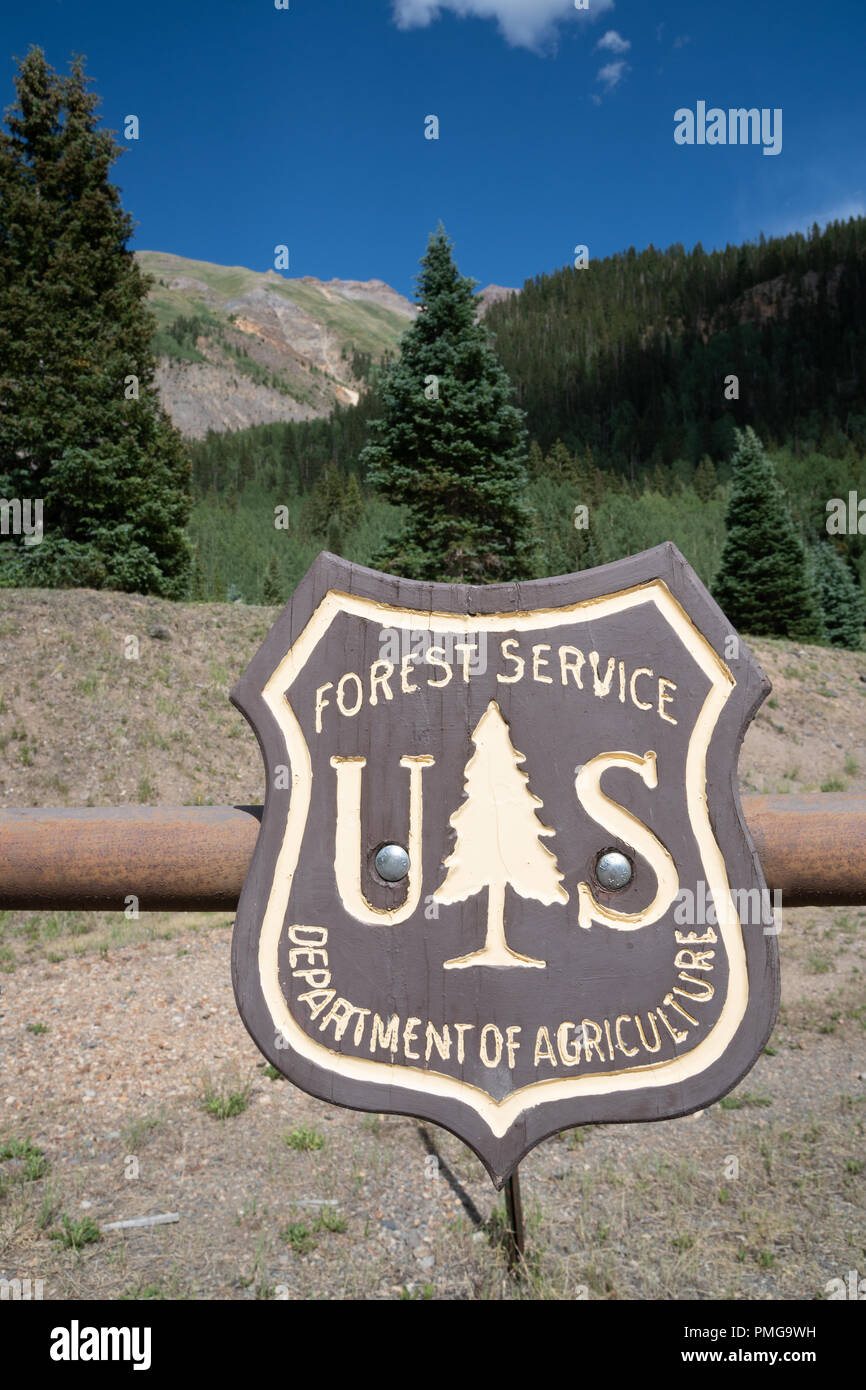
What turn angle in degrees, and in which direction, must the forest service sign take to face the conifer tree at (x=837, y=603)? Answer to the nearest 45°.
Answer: approximately 180°

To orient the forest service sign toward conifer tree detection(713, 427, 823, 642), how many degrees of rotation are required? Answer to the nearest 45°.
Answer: approximately 180°

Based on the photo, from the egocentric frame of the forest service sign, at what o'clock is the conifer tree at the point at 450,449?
The conifer tree is roughly at 6 o'clock from the forest service sign.

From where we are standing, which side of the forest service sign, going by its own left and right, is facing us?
front
